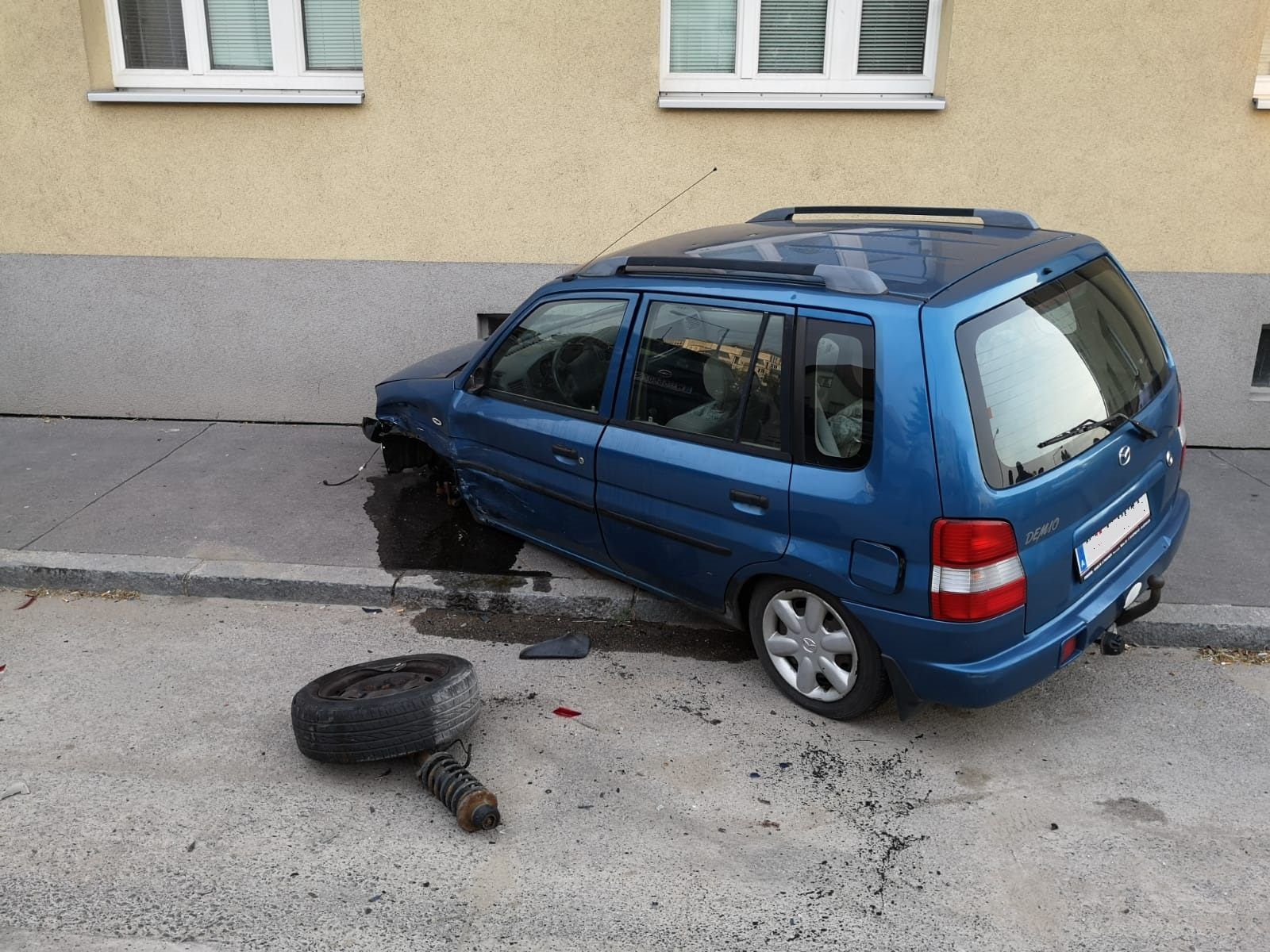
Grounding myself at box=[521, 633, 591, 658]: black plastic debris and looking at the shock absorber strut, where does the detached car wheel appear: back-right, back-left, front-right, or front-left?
front-right

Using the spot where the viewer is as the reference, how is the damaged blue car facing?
facing away from the viewer and to the left of the viewer

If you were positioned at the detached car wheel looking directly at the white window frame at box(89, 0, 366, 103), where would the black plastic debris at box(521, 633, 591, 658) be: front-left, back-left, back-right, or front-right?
front-right

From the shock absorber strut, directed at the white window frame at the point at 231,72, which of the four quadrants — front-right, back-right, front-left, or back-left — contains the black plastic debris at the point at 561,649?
front-right

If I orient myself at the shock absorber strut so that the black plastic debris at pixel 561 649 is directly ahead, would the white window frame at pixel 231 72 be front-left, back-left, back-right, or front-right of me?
front-left

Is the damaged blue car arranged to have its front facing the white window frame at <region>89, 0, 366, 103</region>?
yes

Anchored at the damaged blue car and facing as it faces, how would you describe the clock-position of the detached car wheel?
The detached car wheel is roughly at 10 o'clock from the damaged blue car.

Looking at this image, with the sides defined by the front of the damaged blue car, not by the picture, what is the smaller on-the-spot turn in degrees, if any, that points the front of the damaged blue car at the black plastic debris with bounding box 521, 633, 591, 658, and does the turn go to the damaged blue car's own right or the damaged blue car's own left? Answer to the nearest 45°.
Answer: approximately 45° to the damaged blue car's own left

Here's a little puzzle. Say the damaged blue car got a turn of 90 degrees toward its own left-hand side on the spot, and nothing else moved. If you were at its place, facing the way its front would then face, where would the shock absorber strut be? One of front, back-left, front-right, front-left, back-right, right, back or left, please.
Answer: front
